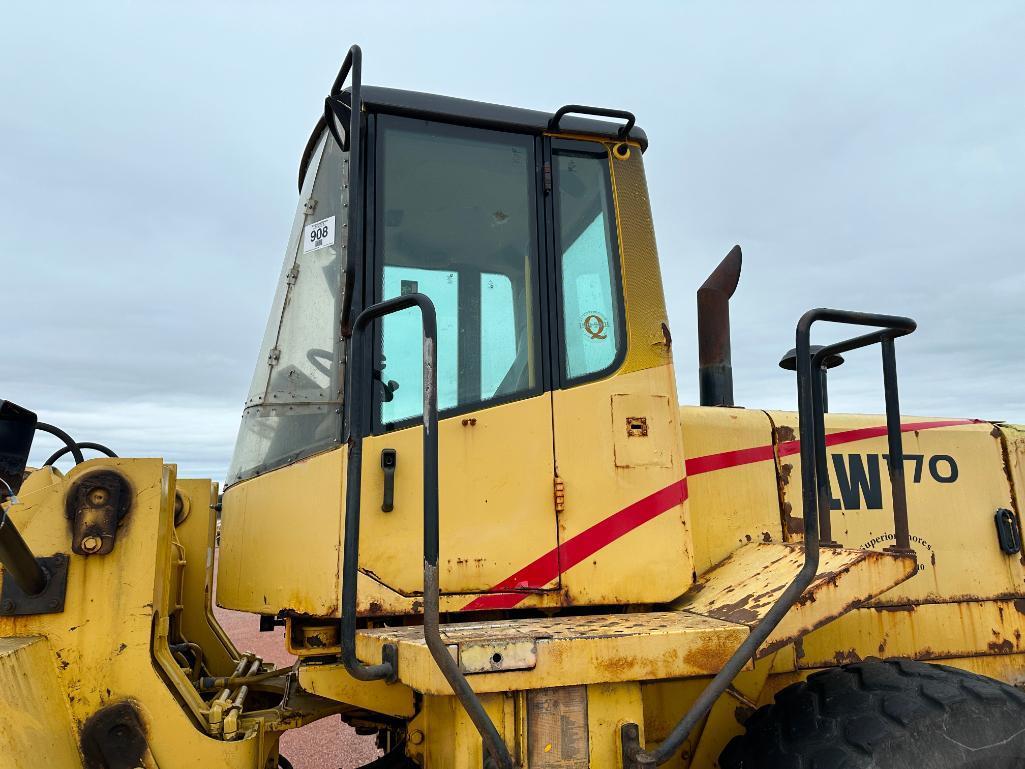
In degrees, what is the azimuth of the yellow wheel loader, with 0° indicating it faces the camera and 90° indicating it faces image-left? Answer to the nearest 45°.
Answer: approximately 90°
